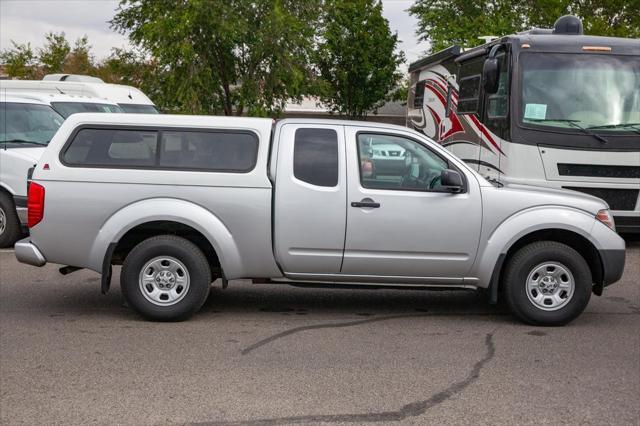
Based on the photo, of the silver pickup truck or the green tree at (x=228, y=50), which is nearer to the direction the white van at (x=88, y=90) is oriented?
the silver pickup truck

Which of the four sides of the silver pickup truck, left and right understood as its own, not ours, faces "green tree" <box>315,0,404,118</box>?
left

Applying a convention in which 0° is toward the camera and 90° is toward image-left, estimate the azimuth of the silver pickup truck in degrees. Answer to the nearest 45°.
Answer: approximately 270°

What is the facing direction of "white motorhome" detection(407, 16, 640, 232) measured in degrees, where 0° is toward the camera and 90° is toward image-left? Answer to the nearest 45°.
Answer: approximately 315°

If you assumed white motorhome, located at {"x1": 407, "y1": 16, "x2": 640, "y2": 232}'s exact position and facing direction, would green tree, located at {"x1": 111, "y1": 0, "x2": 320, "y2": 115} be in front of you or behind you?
behind

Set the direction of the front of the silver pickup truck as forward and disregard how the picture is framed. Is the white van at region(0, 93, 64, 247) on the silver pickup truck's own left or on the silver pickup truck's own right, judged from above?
on the silver pickup truck's own left
